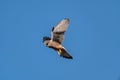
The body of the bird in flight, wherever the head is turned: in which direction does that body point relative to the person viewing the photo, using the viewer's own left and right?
facing to the left of the viewer
